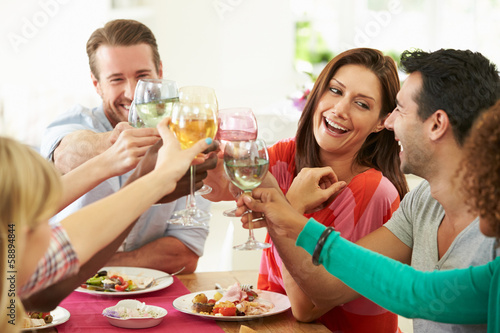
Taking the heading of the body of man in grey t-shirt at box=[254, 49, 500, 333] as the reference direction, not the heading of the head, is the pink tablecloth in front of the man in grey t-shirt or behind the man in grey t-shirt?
in front

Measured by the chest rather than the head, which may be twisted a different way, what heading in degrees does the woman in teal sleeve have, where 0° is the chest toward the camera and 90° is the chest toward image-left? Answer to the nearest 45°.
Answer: approximately 135°

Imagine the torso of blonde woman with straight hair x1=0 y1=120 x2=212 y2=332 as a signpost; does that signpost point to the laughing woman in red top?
yes

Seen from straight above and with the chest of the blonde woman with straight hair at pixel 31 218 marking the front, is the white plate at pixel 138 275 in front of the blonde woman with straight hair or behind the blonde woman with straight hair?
in front

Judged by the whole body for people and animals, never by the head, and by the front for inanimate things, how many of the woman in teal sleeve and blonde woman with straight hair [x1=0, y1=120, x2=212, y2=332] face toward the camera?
0

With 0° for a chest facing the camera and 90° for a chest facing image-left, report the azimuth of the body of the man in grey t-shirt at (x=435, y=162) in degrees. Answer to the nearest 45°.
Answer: approximately 45°

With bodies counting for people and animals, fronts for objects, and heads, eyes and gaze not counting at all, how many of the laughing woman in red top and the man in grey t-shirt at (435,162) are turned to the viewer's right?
0

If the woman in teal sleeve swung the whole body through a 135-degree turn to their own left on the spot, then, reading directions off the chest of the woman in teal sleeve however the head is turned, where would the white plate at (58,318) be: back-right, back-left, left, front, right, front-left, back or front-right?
right

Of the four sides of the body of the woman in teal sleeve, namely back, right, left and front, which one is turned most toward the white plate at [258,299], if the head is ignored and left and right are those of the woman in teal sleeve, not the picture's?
front

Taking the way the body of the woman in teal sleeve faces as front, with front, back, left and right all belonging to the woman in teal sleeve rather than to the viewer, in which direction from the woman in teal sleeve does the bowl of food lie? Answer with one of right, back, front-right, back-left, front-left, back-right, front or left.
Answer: front-left

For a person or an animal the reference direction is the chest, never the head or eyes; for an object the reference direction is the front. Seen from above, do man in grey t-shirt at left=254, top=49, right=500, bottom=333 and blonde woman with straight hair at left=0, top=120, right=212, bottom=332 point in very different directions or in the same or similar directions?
very different directions
